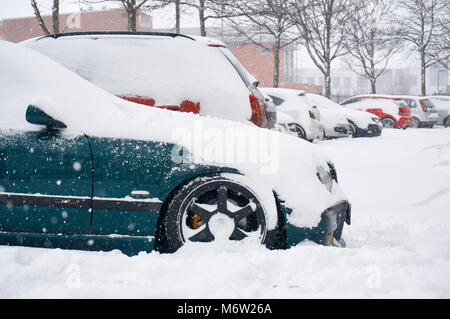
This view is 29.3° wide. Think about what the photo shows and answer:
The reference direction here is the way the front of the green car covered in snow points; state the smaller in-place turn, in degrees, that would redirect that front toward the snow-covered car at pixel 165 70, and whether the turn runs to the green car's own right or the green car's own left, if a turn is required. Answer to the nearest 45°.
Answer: approximately 90° to the green car's own left

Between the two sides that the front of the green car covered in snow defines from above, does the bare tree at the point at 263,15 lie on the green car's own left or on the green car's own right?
on the green car's own left

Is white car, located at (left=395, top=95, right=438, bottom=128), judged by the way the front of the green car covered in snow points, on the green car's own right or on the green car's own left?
on the green car's own left

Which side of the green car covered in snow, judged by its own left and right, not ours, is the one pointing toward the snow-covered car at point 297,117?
left

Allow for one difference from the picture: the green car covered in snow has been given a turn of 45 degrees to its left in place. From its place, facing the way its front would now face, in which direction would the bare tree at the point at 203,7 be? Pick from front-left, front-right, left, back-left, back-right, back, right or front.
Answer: front-left

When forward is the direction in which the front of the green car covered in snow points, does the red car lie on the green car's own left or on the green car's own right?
on the green car's own left

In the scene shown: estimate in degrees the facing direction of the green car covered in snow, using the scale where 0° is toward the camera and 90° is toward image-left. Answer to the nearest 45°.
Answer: approximately 270°

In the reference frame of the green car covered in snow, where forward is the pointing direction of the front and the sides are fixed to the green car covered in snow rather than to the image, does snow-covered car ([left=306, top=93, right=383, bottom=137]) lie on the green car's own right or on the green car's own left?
on the green car's own left
